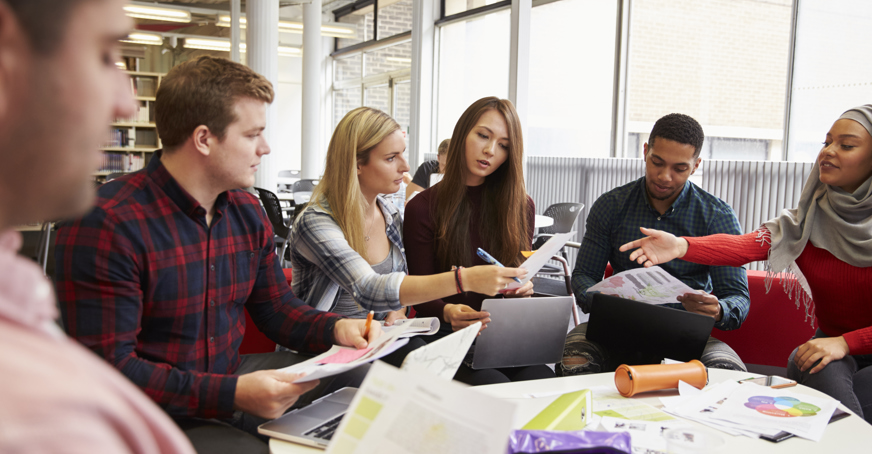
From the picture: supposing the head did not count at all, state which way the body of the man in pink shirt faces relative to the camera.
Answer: to the viewer's right

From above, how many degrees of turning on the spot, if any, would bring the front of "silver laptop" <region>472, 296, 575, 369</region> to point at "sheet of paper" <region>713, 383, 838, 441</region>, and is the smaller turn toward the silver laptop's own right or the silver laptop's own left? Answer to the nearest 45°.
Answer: approximately 135° to the silver laptop's own right

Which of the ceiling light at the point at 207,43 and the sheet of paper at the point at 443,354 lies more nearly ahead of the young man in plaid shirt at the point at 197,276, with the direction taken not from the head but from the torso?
the sheet of paper

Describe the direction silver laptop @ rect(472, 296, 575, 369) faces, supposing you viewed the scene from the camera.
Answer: facing away from the viewer

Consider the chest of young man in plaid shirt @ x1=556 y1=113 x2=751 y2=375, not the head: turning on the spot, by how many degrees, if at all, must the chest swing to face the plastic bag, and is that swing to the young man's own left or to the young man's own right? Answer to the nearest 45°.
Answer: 0° — they already face it

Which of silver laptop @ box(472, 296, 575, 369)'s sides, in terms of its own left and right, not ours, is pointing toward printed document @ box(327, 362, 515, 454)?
back

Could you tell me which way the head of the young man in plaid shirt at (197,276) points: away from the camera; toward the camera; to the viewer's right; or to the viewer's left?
to the viewer's right

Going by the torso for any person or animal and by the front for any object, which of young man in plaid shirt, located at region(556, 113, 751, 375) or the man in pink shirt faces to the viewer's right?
the man in pink shirt

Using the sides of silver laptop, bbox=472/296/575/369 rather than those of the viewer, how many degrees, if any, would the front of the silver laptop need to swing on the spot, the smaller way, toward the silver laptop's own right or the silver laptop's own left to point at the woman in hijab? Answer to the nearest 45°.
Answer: approximately 90° to the silver laptop's own right

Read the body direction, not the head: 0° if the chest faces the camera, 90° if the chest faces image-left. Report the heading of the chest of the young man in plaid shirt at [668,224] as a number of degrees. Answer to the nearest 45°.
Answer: approximately 0°
